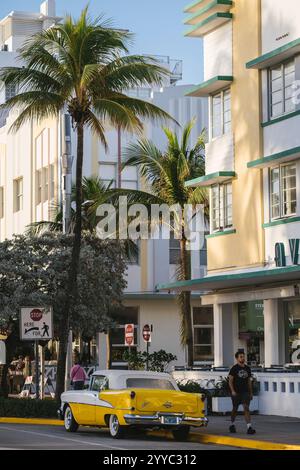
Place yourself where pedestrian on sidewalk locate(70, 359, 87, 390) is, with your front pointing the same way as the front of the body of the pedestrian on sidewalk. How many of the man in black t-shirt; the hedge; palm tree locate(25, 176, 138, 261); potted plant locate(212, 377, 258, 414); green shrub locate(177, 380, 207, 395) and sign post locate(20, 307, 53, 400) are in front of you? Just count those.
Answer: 1

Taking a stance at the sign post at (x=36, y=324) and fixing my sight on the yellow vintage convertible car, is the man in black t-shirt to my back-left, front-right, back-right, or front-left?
front-left
